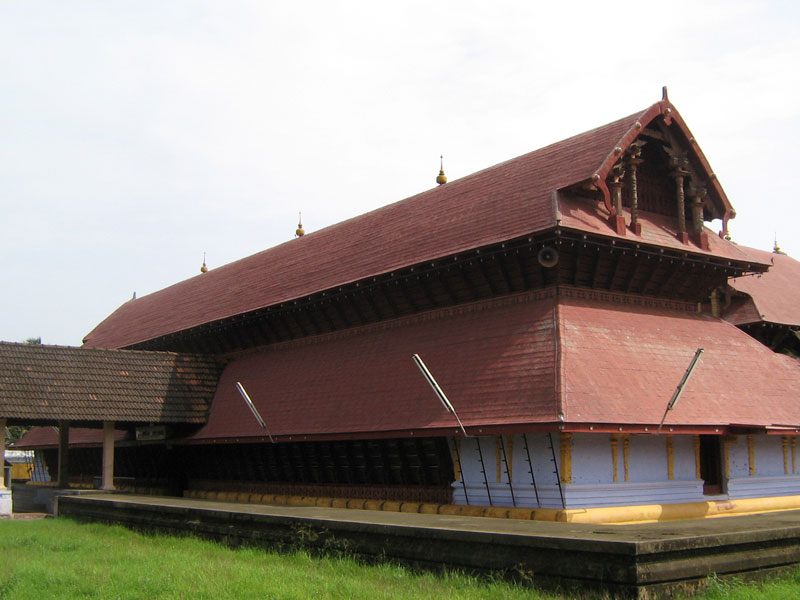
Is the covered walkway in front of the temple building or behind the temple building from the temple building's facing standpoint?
behind
